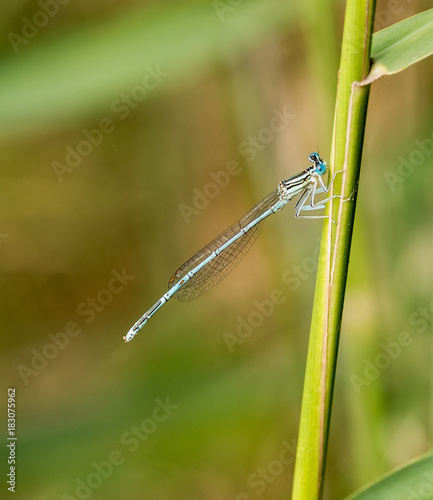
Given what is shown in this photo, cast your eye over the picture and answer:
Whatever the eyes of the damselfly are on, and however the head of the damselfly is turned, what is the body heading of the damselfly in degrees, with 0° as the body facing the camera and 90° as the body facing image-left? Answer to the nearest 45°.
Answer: approximately 270°
